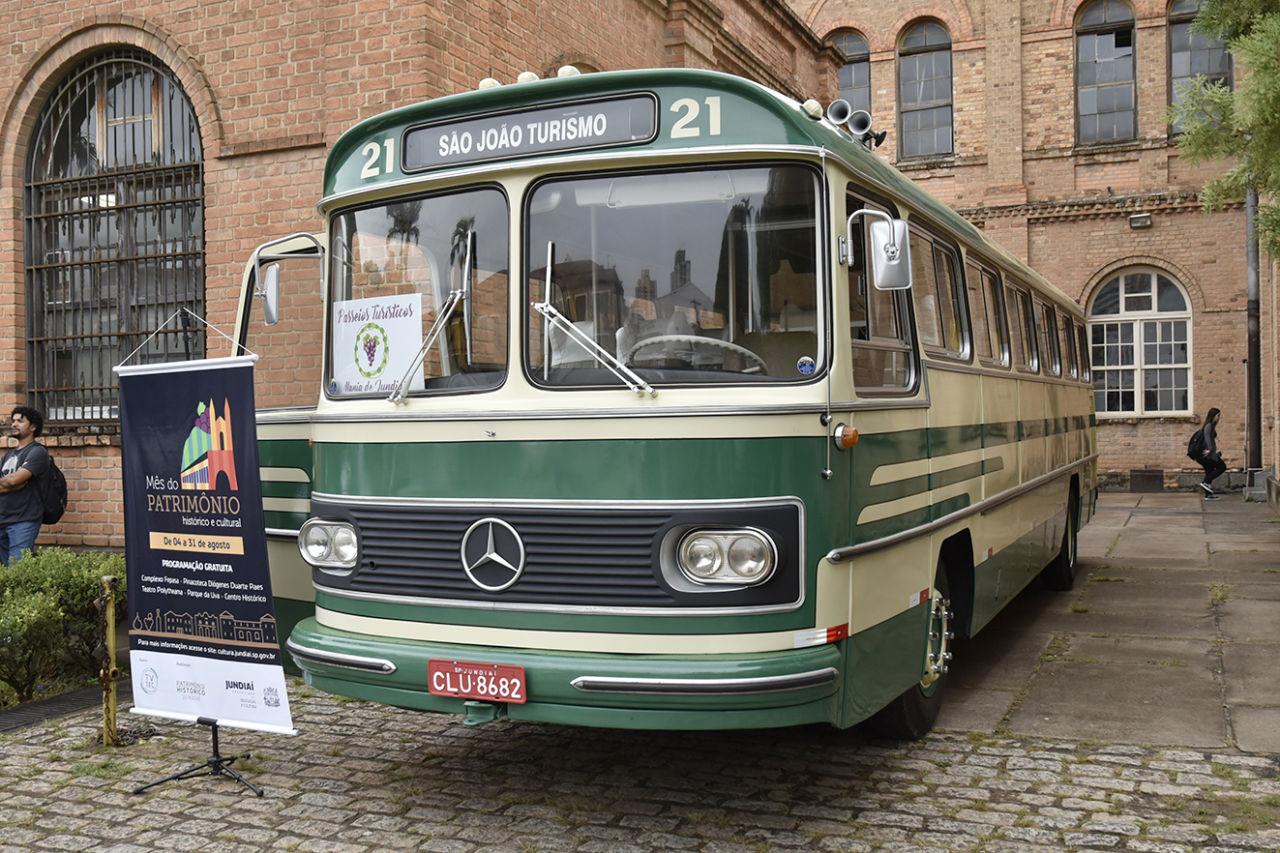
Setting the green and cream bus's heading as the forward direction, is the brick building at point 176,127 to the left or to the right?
on its right

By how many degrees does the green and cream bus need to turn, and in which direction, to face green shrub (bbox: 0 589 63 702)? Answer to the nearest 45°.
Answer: approximately 90° to its right

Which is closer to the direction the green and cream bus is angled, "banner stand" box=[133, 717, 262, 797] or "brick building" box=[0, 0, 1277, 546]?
the banner stand

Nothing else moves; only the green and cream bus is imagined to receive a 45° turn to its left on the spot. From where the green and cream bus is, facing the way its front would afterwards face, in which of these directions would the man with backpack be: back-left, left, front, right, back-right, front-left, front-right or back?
back-right

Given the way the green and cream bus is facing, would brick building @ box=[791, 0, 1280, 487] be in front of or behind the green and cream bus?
behind

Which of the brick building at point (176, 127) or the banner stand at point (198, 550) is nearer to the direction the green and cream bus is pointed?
the banner stand

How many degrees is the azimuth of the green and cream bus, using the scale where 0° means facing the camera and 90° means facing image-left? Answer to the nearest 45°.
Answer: approximately 45°

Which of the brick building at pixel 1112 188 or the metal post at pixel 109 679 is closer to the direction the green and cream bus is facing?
the metal post
